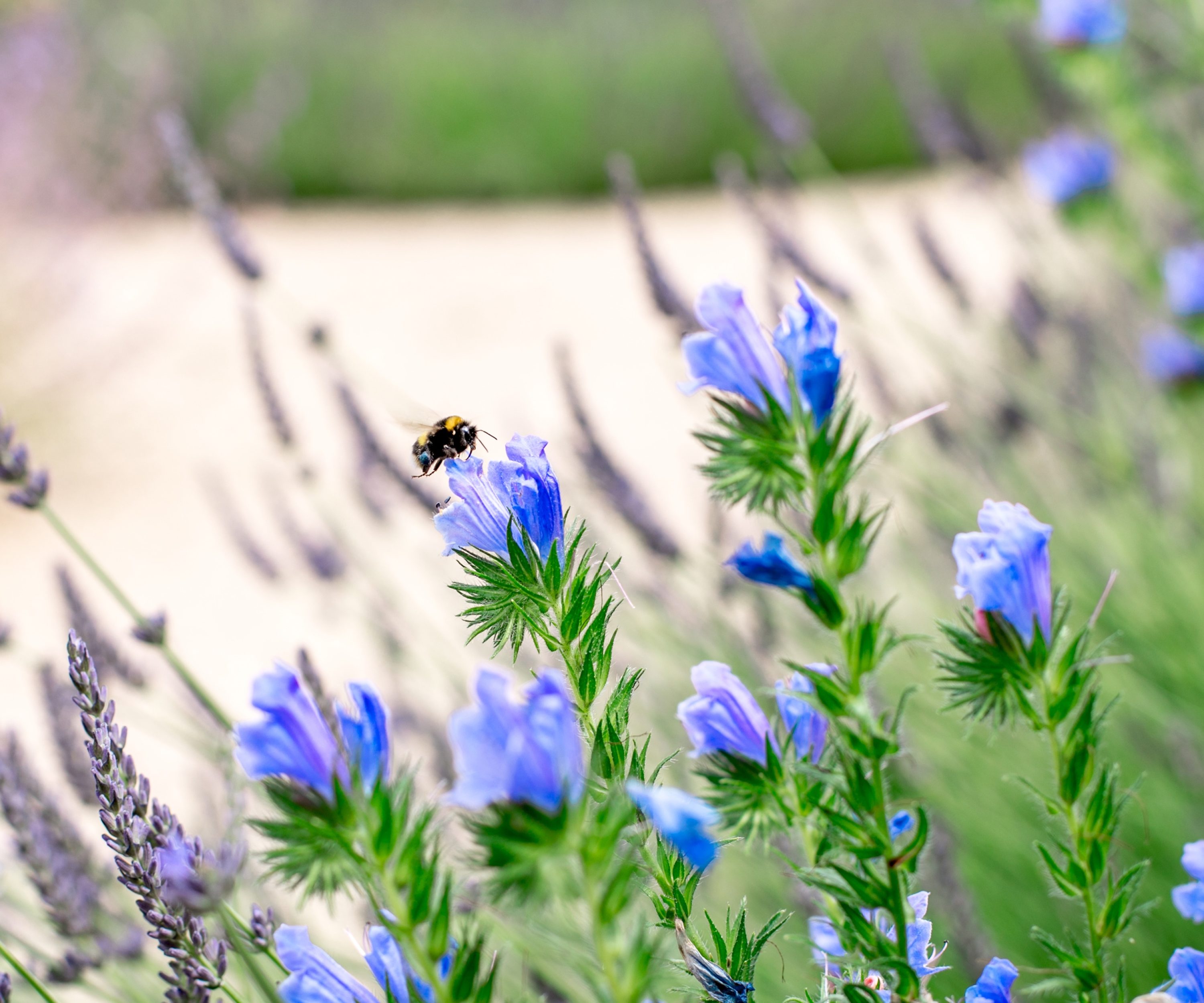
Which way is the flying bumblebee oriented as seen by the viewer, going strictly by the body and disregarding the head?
to the viewer's right

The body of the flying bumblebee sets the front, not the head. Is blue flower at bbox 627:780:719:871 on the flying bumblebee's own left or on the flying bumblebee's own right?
on the flying bumblebee's own right

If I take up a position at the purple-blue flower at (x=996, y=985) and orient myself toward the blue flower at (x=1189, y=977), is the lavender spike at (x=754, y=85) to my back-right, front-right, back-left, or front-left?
back-left

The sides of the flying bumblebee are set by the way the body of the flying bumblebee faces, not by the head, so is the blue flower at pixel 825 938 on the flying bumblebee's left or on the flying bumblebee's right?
on the flying bumblebee's right
